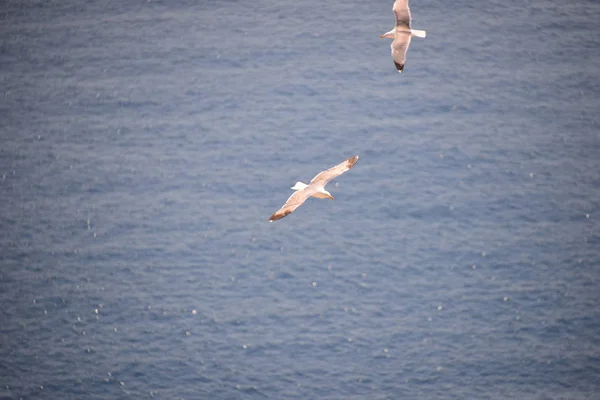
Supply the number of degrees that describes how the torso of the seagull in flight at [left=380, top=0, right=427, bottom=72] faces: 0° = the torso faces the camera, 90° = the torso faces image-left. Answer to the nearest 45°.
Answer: approximately 90°
